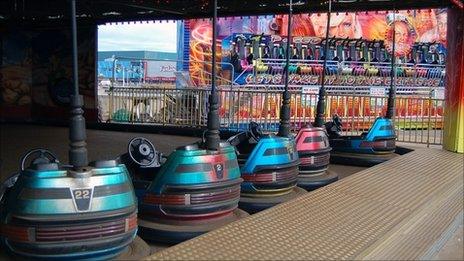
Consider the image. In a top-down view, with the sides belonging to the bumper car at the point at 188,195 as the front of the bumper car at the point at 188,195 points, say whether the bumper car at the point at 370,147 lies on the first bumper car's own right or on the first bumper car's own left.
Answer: on the first bumper car's own right

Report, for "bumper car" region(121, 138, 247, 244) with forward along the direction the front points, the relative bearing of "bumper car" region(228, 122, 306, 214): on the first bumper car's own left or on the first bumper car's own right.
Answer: on the first bumper car's own right

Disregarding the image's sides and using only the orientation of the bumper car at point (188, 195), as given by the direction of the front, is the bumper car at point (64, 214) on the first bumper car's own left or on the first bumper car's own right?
on the first bumper car's own left
